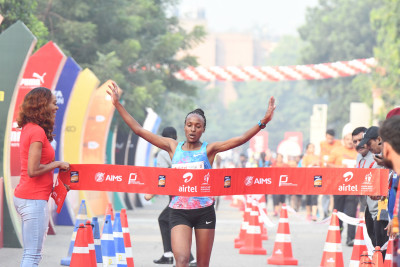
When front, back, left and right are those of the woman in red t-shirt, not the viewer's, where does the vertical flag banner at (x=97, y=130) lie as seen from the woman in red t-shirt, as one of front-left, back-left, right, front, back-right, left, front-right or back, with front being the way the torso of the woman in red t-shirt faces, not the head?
left

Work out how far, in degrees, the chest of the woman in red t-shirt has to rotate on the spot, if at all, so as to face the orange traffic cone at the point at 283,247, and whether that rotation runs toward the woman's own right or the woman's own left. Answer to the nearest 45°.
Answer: approximately 45° to the woman's own left

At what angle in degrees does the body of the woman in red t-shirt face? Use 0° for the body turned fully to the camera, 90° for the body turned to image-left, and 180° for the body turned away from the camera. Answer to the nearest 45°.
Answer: approximately 270°

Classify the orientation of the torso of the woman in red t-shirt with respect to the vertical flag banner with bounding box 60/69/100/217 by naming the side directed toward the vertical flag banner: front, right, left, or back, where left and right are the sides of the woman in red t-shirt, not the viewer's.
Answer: left

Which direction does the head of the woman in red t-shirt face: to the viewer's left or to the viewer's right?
to the viewer's right

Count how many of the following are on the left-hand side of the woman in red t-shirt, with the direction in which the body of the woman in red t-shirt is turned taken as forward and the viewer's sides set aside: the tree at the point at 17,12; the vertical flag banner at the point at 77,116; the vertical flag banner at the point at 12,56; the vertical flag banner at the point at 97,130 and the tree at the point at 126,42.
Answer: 5

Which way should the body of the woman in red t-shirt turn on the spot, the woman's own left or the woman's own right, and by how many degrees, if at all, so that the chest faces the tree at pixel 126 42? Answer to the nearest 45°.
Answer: approximately 90° to the woman's own left
